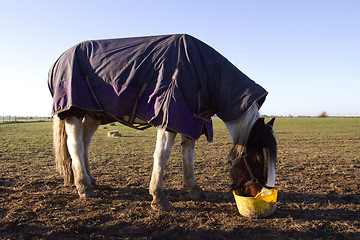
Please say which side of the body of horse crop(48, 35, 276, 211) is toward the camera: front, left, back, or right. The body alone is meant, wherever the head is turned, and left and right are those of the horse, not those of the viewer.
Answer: right

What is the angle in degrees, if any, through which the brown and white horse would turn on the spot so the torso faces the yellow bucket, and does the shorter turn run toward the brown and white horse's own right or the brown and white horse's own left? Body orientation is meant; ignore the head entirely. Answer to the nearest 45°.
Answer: approximately 45° to the brown and white horse's own right
